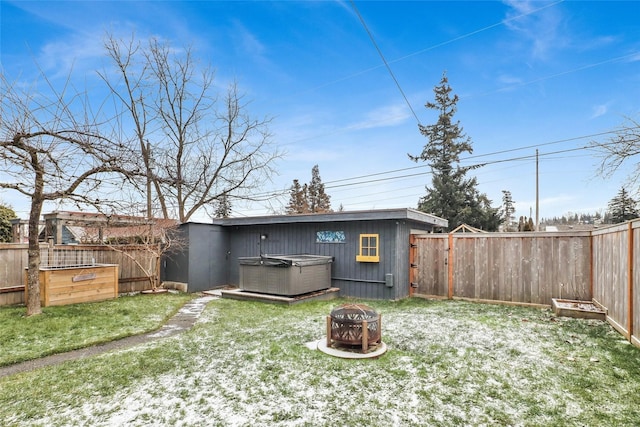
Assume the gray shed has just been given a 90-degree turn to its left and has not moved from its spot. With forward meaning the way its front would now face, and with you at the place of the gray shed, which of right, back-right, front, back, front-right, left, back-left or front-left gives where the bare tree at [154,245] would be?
back

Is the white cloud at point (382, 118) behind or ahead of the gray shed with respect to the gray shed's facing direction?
behind

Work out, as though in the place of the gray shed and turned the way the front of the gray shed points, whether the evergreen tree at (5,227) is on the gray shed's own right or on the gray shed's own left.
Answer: on the gray shed's own right

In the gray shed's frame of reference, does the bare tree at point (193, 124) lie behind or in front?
behind

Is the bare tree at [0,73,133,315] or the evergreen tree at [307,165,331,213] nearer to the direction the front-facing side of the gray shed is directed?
the bare tree

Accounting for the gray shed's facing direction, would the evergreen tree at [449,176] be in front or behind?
behind

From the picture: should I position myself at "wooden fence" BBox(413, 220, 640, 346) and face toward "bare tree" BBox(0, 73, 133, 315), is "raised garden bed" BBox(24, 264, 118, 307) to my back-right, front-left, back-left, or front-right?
front-right

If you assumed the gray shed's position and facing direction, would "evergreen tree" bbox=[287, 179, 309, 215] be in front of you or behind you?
behind

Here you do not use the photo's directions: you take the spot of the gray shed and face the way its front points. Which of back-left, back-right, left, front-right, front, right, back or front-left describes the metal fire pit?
front

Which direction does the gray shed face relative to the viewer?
toward the camera
